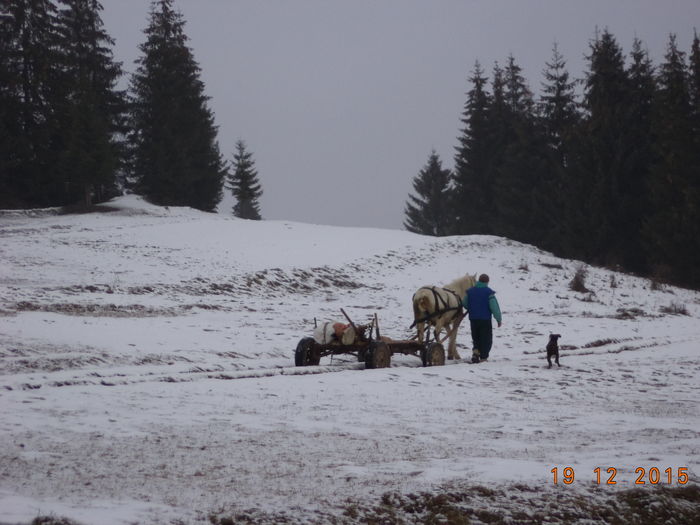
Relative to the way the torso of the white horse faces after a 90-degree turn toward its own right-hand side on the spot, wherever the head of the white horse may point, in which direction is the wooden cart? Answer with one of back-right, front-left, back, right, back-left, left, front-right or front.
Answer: right

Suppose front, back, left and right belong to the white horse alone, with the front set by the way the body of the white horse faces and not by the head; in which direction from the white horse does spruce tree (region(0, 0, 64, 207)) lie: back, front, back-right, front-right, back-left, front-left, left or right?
left

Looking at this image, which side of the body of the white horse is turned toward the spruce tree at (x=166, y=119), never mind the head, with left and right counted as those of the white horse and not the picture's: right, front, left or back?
left

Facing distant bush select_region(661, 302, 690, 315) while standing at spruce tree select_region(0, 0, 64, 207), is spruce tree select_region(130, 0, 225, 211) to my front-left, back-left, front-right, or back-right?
front-left

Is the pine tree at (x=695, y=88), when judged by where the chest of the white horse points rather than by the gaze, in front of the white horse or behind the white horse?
in front

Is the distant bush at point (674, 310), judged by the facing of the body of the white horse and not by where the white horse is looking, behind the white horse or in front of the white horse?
in front

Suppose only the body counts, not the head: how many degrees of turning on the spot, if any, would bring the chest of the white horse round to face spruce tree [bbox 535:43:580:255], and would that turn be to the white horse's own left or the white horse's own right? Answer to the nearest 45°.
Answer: approximately 45° to the white horse's own left

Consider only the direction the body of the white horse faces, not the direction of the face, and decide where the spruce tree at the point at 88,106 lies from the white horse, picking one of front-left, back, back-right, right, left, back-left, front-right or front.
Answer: left

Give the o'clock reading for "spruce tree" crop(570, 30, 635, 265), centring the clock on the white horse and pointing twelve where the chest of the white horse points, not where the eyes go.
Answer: The spruce tree is roughly at 11 o'clock from the white horse.

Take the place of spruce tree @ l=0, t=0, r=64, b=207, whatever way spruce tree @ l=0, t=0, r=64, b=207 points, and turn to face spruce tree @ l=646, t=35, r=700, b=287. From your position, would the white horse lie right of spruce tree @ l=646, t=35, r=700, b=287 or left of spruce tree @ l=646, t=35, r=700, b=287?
right

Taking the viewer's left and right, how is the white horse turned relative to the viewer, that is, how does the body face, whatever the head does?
facing away from the viewer and to the right of the viewer

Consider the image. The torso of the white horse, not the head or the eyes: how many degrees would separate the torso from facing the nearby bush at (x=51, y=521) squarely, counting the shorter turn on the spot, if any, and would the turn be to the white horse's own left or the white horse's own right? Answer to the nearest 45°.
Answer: approximately 135° to the white horse's own right
